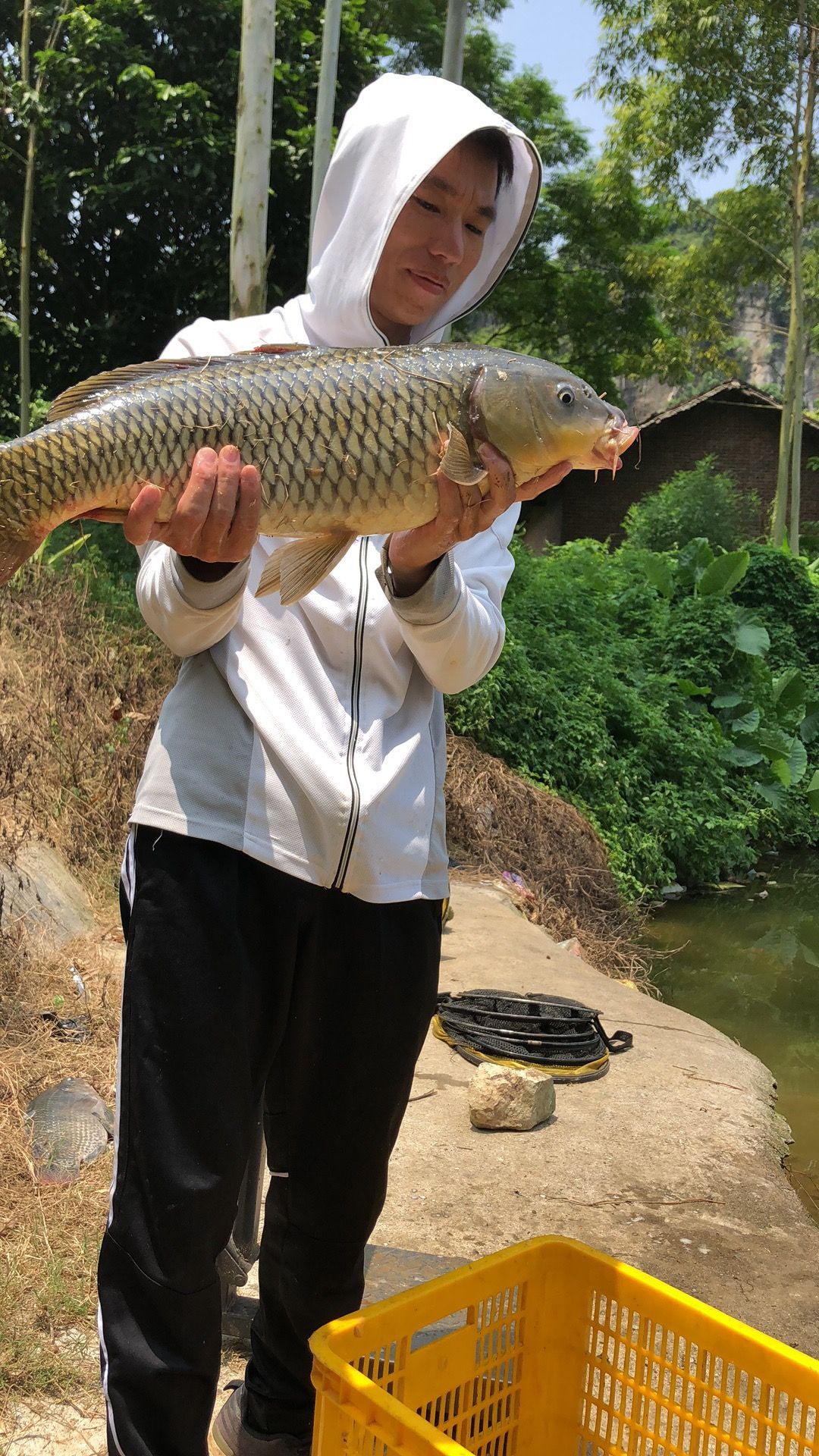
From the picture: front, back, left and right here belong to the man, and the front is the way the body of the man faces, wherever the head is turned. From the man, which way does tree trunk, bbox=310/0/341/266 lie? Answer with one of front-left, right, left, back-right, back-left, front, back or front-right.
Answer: back-left

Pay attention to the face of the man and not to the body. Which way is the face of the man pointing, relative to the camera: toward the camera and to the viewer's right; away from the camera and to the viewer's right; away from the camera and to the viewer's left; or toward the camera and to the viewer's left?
toward the camera and to the viewer's right

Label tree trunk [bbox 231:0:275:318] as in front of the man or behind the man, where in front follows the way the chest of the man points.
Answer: behind

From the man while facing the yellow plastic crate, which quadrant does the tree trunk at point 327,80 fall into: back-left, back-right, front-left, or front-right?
back-left

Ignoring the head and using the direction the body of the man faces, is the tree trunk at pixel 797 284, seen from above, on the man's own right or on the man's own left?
on the man's own left

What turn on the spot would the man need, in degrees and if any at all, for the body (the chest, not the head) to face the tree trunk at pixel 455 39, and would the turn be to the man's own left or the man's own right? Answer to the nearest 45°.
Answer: approximately 135° to the man's own left

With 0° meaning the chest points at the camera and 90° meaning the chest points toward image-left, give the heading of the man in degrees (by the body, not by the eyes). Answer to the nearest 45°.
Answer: approximately 315°

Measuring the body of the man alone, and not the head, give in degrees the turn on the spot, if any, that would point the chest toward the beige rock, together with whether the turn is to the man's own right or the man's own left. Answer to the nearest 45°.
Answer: approximately 135° to the man's own left

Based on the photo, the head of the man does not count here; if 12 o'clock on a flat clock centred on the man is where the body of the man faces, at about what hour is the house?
The house is roughly at 8 o'clock from the man.
